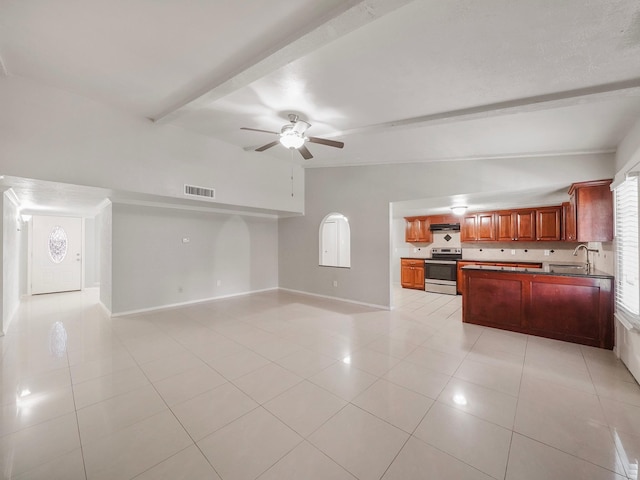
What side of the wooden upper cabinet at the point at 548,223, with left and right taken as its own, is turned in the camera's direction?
front

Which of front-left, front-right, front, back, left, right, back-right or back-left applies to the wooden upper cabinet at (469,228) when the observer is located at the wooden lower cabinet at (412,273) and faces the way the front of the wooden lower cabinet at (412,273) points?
left

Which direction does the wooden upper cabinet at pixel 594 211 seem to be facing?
to the viewer's left

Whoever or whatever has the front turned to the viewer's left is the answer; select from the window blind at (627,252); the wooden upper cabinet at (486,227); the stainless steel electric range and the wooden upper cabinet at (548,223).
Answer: the window blind

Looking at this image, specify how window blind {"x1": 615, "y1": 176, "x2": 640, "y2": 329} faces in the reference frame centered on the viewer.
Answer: facing to the left of the viewer

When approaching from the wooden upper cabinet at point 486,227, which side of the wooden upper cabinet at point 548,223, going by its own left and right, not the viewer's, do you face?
right

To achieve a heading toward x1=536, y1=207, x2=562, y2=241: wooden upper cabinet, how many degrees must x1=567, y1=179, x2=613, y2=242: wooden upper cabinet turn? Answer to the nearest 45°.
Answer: approximately 90° to its right

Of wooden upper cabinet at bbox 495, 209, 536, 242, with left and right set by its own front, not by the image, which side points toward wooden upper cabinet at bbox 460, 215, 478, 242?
right

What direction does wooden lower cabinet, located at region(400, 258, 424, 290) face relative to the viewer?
toward the camera

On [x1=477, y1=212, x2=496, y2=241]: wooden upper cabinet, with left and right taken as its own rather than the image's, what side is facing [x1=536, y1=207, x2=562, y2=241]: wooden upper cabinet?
left

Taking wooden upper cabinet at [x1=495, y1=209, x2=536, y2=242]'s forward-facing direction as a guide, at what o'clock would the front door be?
The front door is roughly at 2 o'clock from the wooden upper cabinet.

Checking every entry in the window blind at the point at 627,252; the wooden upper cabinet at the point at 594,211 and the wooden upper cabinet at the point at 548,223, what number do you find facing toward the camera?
1

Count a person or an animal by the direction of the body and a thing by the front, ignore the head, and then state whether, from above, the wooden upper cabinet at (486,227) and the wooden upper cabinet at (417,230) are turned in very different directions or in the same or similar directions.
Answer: same or similar directions

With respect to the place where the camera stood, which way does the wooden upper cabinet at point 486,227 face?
facing the viewer

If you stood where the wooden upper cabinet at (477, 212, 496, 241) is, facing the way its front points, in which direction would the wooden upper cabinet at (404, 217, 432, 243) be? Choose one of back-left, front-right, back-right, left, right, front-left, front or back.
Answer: right

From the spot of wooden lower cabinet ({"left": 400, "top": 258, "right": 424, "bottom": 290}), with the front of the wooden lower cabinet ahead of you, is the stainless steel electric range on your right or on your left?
on your left
